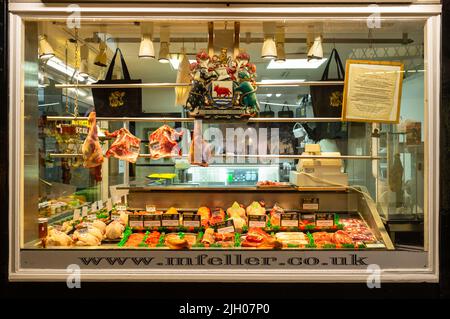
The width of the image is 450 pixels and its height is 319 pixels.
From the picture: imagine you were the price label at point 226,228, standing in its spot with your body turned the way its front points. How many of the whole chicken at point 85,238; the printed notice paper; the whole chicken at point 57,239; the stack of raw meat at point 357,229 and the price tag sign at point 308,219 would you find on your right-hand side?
2

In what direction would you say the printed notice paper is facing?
toward the camera

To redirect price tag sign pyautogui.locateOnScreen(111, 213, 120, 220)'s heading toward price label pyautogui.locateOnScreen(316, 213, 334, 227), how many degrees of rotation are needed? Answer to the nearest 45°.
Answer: approximately 90° to its left

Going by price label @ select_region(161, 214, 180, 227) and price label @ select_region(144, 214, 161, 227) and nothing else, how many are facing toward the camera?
2

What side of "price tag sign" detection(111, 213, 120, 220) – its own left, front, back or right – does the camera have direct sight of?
front

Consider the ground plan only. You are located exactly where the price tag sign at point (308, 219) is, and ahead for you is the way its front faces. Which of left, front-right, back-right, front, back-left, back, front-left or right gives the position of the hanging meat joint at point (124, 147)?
right

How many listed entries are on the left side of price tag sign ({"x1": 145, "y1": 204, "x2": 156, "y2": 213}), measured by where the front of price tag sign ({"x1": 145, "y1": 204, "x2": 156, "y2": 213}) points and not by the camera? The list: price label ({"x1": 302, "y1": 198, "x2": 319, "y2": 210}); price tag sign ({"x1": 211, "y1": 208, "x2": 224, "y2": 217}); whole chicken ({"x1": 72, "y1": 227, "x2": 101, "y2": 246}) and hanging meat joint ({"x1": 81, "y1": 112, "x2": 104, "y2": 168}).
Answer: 2

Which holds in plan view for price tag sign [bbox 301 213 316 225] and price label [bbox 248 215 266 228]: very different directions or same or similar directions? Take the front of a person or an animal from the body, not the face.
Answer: same or similar directions

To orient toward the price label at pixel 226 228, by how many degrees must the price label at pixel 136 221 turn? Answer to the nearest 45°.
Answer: approximately 45° to its left

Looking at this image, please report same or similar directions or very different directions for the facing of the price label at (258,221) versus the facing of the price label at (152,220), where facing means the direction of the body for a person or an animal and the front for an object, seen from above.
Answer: same or similar directions

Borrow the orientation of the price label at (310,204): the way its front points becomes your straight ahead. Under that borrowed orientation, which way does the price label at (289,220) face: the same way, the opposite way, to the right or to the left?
the same way

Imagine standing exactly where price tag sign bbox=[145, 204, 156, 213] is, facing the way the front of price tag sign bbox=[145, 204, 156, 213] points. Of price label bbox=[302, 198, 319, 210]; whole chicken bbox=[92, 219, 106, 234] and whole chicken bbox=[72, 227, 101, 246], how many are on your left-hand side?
1

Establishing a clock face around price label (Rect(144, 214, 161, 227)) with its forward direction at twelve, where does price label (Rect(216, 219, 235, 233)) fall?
price label (Rect(216, 219, 235, 233)) is roughly at 10 o'clock from price label (Rect(144, 214, 161, 227)).

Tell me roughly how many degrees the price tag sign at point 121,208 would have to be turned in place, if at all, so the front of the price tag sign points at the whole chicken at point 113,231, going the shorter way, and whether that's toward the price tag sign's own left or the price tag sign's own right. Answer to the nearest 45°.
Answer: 0° — it already faces it

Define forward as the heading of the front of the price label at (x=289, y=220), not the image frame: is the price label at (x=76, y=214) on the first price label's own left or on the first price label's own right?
on the first price label's own right
